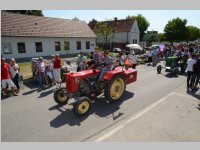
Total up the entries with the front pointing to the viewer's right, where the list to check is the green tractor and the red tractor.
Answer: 0

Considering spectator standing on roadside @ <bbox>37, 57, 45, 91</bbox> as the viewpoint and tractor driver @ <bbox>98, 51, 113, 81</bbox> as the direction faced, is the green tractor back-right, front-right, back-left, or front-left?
front-left

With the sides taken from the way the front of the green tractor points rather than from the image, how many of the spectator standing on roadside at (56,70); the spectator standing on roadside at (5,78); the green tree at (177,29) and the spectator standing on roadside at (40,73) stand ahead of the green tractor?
3

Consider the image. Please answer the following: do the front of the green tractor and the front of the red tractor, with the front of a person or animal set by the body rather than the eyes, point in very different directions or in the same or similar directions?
same or similar directions

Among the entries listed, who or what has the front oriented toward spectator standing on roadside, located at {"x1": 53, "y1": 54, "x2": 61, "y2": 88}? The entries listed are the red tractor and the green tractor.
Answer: the green tractor

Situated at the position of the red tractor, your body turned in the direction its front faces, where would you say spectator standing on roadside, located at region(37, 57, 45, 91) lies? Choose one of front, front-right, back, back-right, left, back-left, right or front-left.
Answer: right

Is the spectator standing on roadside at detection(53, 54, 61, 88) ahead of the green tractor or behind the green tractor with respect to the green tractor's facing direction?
ahead

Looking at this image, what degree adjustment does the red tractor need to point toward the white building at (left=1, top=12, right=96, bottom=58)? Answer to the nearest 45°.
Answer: approximately 135° to its right

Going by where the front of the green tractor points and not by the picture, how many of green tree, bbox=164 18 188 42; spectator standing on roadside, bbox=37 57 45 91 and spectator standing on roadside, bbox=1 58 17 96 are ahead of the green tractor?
2

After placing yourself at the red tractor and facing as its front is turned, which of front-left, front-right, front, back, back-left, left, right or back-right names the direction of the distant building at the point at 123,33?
back-right

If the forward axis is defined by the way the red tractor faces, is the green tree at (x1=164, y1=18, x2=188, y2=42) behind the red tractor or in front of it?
behind

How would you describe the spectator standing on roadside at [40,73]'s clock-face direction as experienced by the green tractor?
The spectator standing on roadside is roughly at 12 o'clock from the green tractor.

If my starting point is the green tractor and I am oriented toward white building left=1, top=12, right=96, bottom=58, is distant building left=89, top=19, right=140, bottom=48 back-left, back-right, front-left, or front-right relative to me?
front-right

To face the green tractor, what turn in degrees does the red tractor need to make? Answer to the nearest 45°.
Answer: approximately 180°

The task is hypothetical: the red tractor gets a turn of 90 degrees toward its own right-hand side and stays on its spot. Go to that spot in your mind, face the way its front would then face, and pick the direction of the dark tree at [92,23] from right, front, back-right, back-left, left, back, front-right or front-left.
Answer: front-right

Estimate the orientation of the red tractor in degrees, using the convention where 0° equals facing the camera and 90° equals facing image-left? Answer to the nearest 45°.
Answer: approximately 45°

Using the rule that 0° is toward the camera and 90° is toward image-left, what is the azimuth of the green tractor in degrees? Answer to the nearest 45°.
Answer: approximately 45°

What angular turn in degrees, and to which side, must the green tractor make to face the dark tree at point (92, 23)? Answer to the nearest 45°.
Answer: approximately 90° to its right

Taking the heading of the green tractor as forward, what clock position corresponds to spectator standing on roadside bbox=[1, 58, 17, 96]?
The spectator standing on roadside is roughly at 12 o'clock from the green tractor.

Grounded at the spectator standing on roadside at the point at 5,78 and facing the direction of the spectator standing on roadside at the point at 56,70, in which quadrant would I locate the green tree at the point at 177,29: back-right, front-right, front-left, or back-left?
front-left

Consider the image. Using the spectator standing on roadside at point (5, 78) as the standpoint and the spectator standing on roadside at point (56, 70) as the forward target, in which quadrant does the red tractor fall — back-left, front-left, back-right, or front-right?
front-right

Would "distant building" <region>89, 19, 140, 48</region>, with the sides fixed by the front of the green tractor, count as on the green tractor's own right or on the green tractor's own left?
on the green tractor's own right
